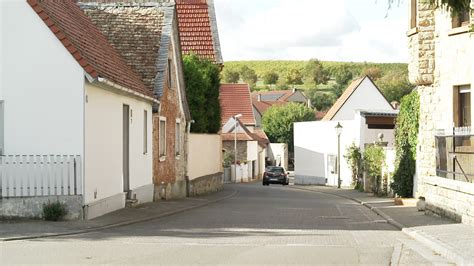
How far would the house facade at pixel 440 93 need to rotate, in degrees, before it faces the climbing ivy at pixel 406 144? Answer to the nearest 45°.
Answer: approximately 135° to its right

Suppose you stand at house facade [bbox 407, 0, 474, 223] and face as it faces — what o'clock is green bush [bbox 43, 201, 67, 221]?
The green bush is roughly at 12 o'clock from the house facade.

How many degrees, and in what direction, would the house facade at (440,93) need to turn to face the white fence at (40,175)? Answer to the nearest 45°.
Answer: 0° — it already faces it

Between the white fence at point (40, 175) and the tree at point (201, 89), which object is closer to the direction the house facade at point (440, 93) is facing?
the white fence

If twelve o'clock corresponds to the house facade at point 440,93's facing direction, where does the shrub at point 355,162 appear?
The shrub is roughly at 4 o'clock from the house facade.

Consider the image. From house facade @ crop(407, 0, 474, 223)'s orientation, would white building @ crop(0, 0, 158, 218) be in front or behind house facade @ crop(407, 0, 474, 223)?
in front

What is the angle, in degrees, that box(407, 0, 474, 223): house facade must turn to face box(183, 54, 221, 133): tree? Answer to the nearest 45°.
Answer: approximately 90° to its right

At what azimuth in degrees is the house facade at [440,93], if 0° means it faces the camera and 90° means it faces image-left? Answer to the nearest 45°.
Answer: approximately 45°

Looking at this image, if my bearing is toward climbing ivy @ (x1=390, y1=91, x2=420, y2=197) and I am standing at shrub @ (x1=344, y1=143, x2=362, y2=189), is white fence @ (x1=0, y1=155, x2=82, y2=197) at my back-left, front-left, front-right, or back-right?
front-right

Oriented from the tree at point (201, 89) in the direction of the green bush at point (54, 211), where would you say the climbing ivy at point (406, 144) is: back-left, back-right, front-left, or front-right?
front-left
